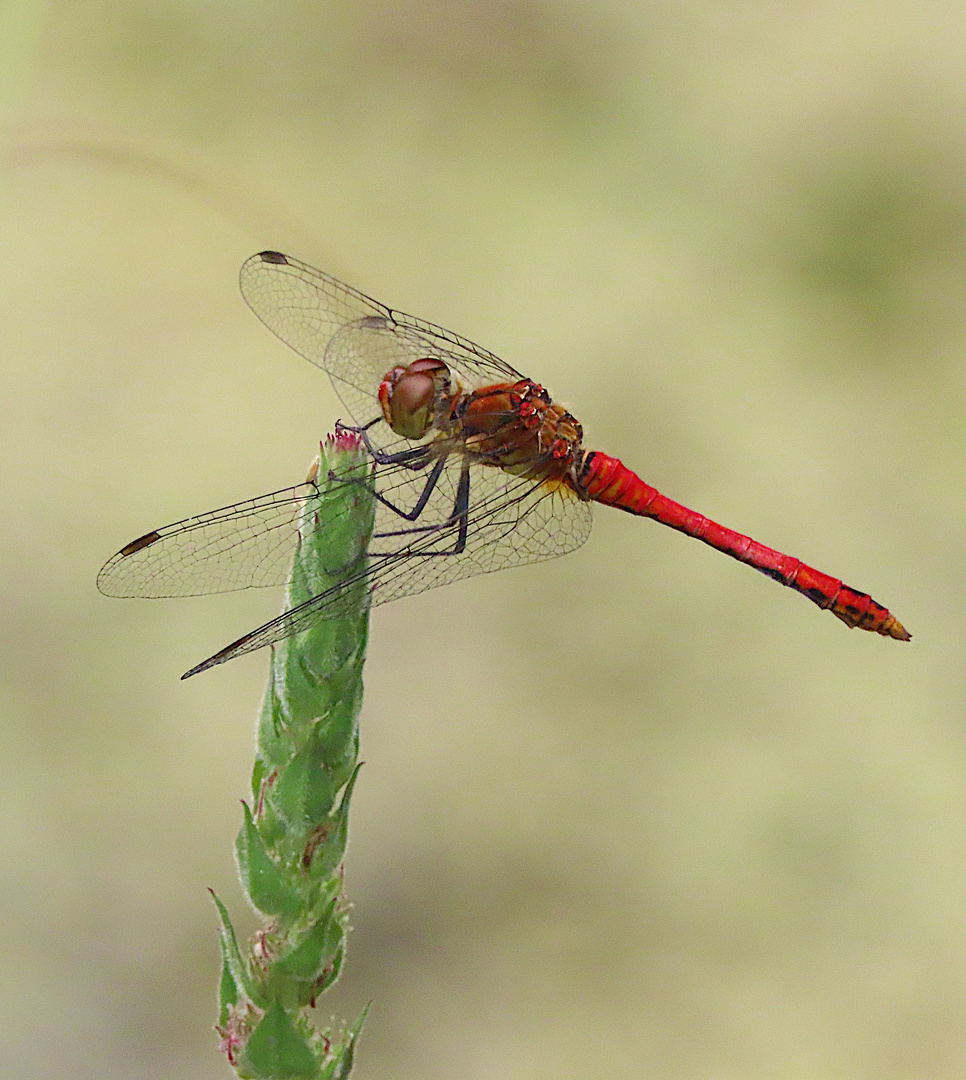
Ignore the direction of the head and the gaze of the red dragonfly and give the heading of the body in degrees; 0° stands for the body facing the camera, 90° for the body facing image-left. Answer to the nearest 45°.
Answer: approximately 90°
